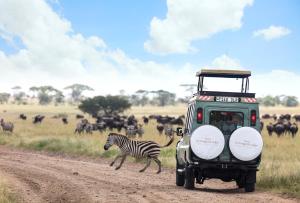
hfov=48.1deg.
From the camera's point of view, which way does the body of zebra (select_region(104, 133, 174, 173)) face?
to the viewer's left
